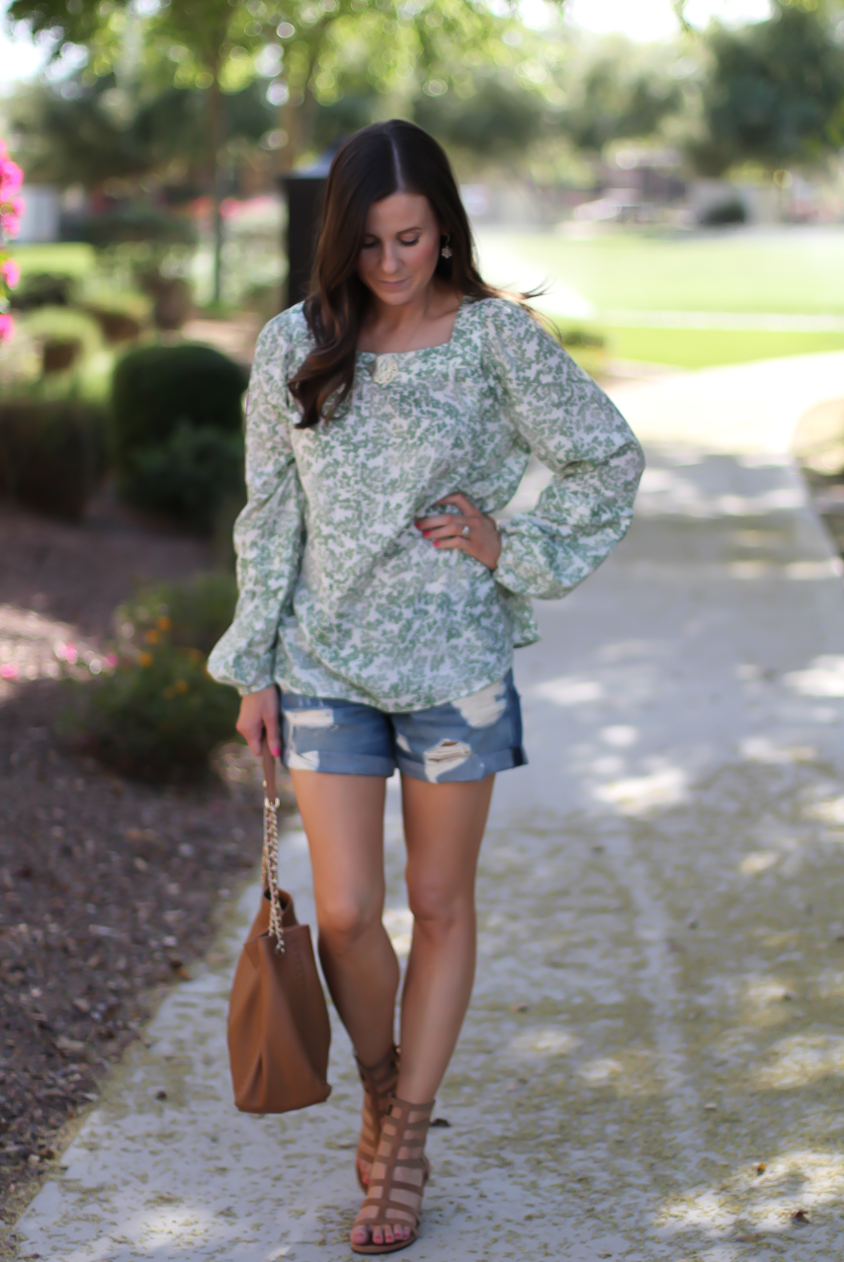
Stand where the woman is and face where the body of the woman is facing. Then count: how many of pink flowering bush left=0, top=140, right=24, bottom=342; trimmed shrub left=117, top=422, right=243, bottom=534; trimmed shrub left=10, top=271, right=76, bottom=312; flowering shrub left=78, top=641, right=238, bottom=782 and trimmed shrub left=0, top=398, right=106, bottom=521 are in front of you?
0

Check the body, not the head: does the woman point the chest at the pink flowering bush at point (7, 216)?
no

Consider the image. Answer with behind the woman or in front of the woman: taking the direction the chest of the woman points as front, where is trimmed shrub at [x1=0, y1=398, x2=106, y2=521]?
behind

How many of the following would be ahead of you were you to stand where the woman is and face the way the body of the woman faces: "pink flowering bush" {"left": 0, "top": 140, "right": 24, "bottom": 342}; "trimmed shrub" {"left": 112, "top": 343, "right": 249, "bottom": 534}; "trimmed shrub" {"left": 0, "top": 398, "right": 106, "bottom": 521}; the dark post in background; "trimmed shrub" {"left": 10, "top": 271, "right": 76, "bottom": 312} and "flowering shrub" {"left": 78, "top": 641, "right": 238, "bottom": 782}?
0

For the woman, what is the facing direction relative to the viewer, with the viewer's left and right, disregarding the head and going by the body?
facing the viewer

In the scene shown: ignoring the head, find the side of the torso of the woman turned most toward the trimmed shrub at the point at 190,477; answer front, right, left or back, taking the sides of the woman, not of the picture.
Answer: back

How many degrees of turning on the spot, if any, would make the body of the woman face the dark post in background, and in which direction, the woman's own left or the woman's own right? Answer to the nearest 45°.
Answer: approximately 180°

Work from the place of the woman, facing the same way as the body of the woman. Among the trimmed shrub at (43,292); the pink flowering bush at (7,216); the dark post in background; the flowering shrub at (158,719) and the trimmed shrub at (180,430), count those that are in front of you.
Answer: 0

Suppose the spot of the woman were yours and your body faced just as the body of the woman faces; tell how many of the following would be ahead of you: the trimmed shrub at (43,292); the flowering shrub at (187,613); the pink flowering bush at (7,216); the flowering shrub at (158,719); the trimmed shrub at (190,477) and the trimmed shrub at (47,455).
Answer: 0

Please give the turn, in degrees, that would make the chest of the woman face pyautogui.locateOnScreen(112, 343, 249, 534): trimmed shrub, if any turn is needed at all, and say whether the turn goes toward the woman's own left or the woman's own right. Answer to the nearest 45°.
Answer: approximately 180°

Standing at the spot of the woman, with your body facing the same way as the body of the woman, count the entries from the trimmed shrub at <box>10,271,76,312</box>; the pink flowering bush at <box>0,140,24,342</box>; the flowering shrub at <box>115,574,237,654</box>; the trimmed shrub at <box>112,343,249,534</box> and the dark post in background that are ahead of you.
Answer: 0

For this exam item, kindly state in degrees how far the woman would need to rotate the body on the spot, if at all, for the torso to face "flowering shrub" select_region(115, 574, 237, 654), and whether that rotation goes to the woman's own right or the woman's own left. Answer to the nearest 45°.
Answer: approximately 180°

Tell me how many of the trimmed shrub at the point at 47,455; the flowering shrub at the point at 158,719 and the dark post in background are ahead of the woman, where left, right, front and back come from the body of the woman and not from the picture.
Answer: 0

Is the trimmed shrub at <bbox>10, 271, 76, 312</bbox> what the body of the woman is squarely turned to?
no
